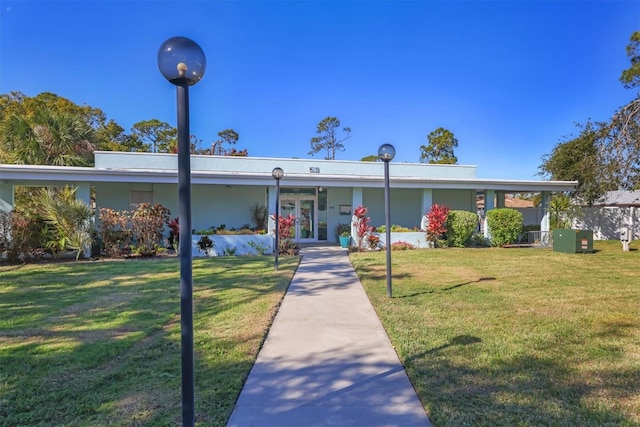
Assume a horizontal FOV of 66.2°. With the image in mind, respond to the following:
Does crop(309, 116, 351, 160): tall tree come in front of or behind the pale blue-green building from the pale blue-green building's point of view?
behind

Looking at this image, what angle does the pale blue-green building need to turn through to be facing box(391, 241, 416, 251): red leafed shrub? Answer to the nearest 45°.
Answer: approximately 45° to its left

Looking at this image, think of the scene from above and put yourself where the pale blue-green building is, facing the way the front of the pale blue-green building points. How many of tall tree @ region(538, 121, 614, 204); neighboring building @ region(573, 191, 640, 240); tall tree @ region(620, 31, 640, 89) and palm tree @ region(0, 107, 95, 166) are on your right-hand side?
1

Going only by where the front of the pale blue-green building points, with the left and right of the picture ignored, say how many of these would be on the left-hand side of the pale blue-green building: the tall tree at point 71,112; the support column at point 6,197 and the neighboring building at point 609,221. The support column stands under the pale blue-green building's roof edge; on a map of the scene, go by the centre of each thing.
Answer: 1

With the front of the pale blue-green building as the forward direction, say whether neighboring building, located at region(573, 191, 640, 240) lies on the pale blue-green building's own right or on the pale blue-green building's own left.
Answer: on the pale blue-green building's own left

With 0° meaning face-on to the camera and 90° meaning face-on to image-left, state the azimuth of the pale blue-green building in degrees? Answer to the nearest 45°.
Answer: approximately 0°

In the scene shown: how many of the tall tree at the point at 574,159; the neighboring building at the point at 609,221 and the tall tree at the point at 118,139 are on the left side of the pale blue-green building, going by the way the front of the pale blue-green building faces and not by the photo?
2

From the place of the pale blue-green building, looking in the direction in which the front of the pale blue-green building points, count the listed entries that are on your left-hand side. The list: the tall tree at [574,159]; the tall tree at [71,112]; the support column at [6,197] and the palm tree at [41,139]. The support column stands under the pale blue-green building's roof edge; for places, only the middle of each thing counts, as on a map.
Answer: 1

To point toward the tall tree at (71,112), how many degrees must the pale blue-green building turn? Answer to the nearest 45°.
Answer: approximately 135° to its right

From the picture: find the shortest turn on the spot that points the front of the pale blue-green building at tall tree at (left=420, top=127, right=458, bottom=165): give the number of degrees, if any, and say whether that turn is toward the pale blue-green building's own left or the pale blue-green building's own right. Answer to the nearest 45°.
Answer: approximately 135° to the pale blue-green building's own left

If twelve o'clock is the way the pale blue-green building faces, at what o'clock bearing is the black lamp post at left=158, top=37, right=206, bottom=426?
The black lamp post is roughly at 12 o'clock from the pale blue-green building.

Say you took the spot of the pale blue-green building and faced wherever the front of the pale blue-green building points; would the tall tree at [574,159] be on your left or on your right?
on your left
